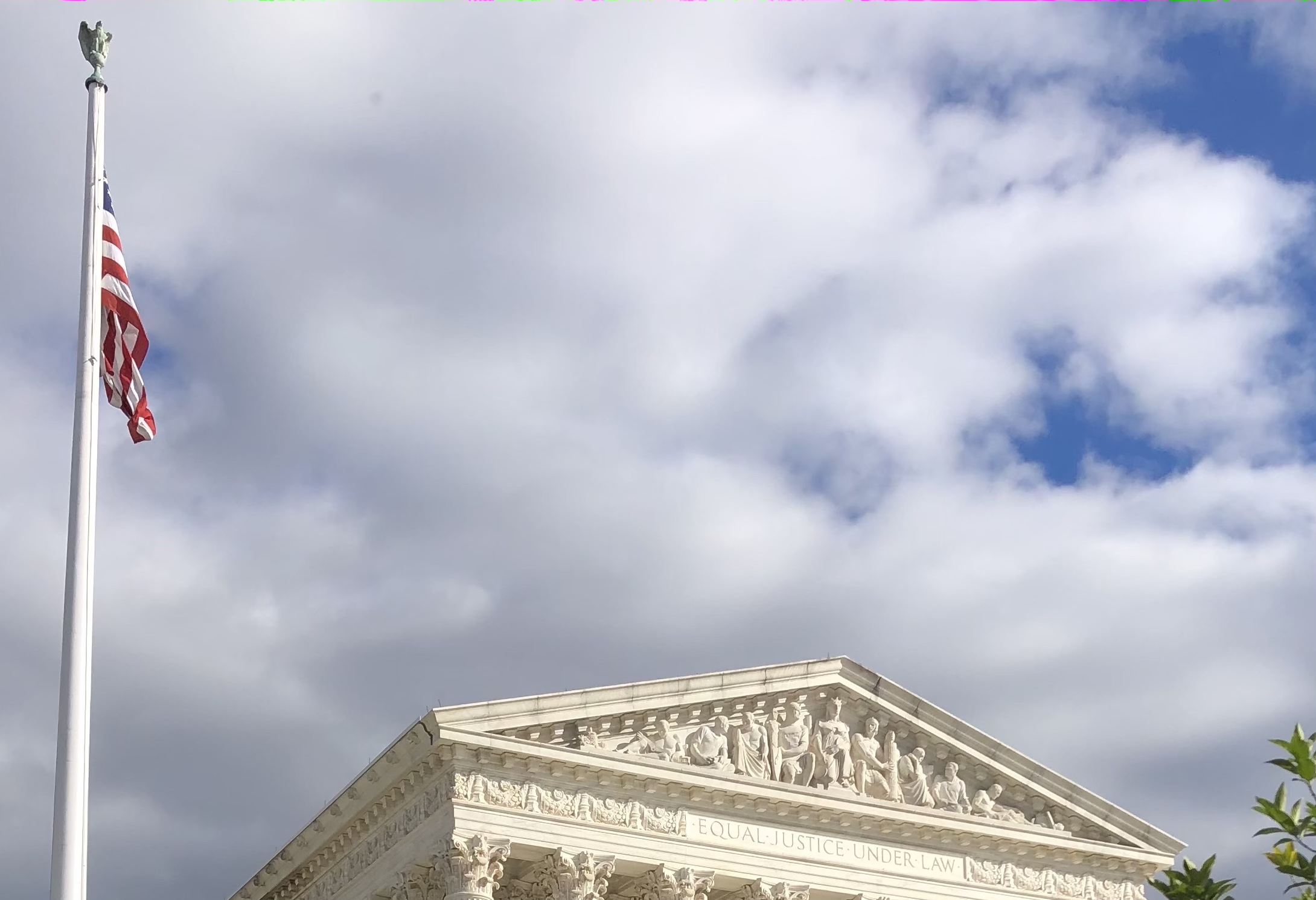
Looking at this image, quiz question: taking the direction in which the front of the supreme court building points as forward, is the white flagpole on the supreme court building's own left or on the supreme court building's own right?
on the supreme court building's own right

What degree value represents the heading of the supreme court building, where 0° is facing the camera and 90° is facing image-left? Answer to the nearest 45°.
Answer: approximately 315°

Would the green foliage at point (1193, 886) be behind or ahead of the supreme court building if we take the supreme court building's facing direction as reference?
ahead

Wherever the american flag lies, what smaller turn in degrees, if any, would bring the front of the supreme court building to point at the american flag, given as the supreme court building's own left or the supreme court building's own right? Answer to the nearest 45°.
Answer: approximately 45° to the supreme court building's own right
